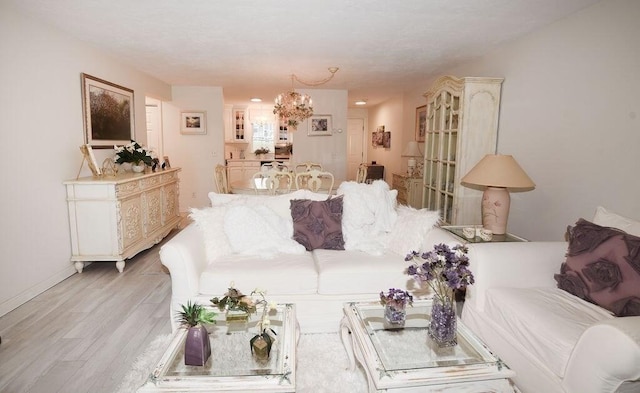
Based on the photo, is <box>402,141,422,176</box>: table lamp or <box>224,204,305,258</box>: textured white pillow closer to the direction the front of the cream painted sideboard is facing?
the textured white pillow

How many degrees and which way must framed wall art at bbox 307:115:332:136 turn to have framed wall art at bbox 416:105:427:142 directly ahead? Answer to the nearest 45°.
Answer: approximately 45° to its left

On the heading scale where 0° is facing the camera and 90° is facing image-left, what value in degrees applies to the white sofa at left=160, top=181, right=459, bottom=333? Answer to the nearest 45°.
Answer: approximately 0°

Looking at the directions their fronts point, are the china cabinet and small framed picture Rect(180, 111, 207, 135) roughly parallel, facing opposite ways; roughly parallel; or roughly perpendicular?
roughly perpendicular

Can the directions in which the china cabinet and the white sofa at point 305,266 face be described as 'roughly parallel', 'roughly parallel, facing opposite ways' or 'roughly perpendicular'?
roughly perpendicular

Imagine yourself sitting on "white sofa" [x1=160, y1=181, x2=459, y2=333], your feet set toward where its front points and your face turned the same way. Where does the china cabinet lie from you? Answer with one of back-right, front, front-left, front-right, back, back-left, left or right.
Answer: back-left
